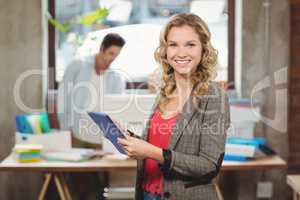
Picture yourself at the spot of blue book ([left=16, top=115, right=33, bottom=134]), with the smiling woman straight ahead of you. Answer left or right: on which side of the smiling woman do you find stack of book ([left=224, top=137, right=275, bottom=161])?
left

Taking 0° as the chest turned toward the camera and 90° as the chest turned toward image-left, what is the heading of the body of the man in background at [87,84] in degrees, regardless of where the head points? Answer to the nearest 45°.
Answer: approximately 315°

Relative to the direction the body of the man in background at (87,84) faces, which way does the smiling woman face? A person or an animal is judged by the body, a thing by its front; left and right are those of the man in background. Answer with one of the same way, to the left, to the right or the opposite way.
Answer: to the right

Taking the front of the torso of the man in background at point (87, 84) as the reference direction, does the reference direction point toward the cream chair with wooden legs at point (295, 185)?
yes

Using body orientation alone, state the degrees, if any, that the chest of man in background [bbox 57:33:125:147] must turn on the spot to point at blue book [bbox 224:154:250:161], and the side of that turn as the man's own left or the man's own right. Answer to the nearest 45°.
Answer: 0° — they already face it

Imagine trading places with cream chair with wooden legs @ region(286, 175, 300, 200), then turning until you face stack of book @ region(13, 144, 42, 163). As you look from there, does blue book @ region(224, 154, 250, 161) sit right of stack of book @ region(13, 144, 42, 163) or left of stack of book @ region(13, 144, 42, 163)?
right

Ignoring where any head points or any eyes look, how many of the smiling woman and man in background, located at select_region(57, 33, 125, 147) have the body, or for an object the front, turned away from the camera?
0

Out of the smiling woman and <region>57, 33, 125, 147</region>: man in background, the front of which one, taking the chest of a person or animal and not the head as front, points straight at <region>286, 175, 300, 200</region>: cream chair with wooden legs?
the man in background

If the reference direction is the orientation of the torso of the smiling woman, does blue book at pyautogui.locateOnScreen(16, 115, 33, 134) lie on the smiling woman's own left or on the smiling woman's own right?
on the smiling woman's own right

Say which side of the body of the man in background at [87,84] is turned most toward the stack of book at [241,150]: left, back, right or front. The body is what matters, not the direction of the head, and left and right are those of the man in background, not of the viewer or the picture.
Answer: front

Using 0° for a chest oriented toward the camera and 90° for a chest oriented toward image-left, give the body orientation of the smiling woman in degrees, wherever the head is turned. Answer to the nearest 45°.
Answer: approximately 45°

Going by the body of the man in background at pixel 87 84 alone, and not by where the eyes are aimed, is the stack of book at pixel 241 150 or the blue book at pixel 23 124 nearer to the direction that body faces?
the stack of book
